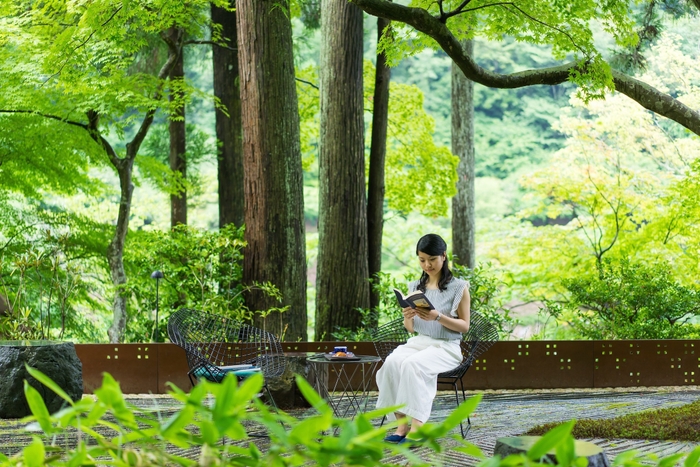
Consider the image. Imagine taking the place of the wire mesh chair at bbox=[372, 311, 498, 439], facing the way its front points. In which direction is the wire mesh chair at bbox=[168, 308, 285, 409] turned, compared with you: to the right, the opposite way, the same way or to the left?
to the left

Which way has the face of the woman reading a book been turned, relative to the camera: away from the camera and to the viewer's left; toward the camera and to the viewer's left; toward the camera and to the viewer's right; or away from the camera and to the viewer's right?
toward the camera and to the viewer's left

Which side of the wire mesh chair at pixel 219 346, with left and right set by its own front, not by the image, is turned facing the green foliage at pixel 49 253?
back

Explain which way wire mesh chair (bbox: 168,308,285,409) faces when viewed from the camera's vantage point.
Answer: facing the viewer and to the right of the viewer

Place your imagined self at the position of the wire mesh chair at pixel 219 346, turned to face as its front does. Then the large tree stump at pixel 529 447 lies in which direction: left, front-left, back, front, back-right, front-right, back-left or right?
front-right

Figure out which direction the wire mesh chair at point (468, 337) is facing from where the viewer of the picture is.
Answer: facing the viewer and to the left of the viewer

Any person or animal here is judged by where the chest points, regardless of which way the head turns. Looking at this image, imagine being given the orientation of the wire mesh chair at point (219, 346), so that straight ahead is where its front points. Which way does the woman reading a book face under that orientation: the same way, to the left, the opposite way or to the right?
to the right

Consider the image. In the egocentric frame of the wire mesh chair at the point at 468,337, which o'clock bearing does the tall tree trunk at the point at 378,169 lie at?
The tall tree trunk is roughly at 4 o'clock from the wire mesh chair.

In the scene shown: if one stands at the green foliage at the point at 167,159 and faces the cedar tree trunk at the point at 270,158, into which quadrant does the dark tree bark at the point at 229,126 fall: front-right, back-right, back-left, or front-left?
front-left

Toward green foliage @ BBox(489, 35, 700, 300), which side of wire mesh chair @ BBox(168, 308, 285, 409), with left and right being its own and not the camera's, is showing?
left

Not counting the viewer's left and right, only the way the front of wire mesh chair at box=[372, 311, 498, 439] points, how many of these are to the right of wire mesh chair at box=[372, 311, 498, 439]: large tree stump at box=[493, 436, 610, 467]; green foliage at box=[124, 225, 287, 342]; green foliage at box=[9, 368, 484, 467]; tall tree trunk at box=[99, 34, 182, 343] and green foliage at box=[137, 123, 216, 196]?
3

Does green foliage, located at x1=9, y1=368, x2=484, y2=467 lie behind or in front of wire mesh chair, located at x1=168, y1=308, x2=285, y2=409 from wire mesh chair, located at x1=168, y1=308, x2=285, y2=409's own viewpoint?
in front

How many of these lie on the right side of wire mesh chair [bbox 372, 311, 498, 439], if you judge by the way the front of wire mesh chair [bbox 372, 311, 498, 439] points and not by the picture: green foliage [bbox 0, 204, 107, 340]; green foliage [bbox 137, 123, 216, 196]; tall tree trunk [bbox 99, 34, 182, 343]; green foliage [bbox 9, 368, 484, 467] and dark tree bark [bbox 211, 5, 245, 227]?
4

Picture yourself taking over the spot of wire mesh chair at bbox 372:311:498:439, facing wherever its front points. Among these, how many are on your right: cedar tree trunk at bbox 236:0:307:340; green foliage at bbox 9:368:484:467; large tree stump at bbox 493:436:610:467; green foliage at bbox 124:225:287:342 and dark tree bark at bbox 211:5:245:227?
3

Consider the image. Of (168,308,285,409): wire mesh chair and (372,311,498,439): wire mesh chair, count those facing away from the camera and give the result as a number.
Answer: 0

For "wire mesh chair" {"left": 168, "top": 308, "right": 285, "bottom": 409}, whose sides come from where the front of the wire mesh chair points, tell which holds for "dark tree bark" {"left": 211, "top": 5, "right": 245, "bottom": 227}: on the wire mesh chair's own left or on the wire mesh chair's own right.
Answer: on the wire mesh chair's own left
